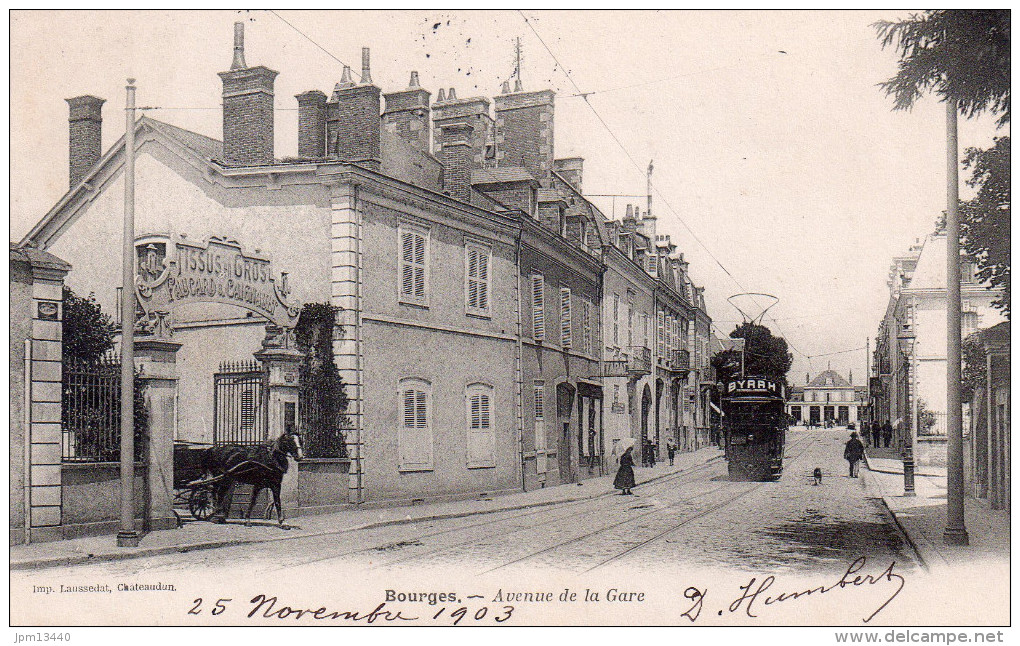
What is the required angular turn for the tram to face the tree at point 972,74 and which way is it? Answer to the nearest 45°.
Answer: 0° — it already faces it

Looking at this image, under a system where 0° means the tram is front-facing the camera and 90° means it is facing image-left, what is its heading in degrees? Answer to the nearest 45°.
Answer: approximately 0°

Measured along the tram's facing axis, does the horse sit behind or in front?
in front

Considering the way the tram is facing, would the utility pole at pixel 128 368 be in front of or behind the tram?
in front

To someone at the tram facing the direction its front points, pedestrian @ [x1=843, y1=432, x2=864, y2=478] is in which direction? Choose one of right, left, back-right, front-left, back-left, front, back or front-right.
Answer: back-left

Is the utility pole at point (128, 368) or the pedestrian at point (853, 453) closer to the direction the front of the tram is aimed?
the utility pole

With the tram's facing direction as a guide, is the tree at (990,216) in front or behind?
in front

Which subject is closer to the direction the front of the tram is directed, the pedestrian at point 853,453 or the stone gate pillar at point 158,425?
the stone gate pillar
